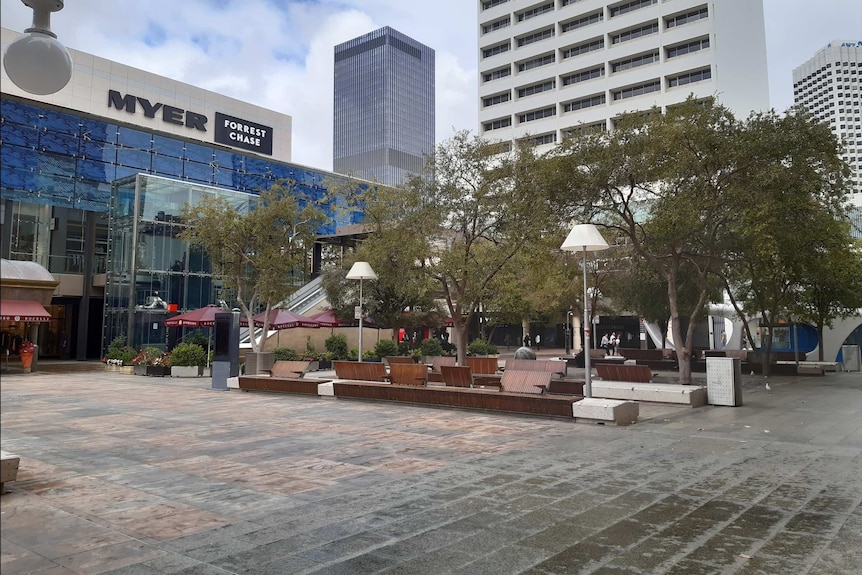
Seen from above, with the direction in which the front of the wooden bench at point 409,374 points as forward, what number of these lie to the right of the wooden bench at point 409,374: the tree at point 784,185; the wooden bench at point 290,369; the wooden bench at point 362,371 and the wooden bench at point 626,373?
2
